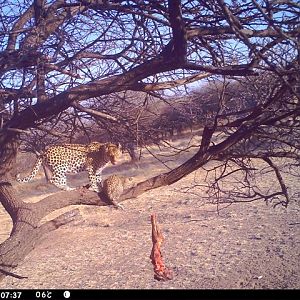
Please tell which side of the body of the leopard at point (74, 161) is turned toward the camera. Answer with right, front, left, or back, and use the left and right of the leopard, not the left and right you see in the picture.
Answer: right
